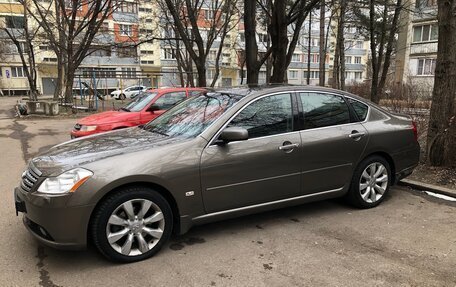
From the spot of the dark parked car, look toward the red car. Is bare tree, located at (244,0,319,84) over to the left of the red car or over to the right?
right

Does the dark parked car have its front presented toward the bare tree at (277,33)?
no

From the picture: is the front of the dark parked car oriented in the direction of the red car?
no

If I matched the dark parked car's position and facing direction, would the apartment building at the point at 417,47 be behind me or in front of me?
behind

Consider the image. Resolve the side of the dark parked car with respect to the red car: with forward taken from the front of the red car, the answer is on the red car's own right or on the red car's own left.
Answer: on the red car's own left

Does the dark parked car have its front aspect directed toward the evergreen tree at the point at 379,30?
no

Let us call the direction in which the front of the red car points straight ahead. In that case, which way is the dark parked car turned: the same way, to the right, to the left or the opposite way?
the same way

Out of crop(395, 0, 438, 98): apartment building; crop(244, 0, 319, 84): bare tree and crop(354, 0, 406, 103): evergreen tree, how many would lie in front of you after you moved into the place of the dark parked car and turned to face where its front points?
0

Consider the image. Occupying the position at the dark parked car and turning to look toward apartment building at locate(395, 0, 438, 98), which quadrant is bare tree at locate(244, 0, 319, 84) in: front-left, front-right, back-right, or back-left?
front-left

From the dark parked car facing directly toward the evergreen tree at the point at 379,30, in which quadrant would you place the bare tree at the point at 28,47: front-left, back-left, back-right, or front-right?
front-left

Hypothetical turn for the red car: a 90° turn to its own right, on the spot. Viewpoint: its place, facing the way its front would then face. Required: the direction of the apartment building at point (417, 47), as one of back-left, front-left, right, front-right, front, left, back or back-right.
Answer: right
